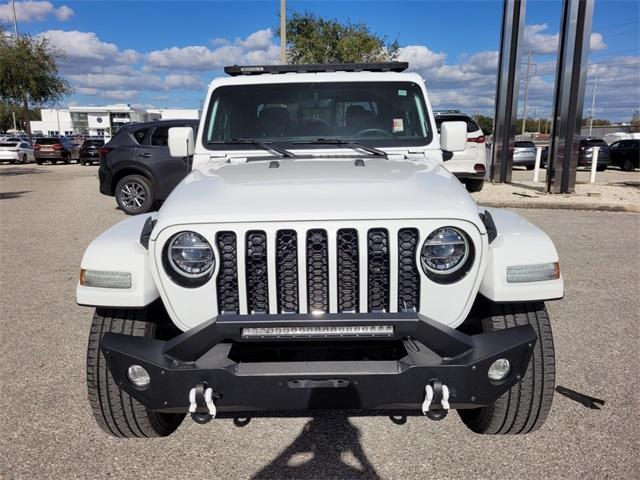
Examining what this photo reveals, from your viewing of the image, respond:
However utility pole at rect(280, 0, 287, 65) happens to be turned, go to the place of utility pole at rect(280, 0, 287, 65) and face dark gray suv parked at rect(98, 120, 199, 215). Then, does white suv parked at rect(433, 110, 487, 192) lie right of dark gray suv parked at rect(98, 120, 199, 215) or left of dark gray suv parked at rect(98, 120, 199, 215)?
left

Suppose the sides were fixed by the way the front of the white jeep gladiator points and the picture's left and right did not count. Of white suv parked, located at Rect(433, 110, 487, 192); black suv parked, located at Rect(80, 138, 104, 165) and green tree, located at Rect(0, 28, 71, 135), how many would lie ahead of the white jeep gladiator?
0

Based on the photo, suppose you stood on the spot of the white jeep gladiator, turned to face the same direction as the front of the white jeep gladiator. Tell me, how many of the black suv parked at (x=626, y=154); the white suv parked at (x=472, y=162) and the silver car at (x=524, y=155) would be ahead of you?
0

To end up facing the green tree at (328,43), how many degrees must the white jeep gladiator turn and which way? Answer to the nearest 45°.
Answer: approximately 180°

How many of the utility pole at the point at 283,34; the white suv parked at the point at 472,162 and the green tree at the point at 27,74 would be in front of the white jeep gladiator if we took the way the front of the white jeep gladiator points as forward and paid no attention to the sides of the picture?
0

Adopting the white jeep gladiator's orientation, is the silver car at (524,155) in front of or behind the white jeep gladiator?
behind

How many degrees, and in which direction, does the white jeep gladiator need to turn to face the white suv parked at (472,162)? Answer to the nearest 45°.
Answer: approximately 180°

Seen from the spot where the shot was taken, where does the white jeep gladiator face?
facing the viewer

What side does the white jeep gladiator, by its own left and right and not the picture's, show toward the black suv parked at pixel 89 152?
back

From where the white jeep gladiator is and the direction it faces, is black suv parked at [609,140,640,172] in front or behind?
behind

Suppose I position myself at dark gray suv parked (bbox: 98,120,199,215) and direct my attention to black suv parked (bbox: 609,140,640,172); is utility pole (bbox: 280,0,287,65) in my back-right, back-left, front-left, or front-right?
front-left

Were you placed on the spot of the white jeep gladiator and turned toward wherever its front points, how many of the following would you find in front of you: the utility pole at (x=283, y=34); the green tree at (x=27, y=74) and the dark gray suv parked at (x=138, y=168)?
0

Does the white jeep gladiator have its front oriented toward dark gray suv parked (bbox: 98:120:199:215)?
no

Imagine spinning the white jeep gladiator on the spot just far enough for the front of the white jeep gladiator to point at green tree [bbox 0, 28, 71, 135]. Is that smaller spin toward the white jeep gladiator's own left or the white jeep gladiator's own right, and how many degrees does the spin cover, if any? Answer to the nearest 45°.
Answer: approximately 135° to the white jeep gladiator's own right
